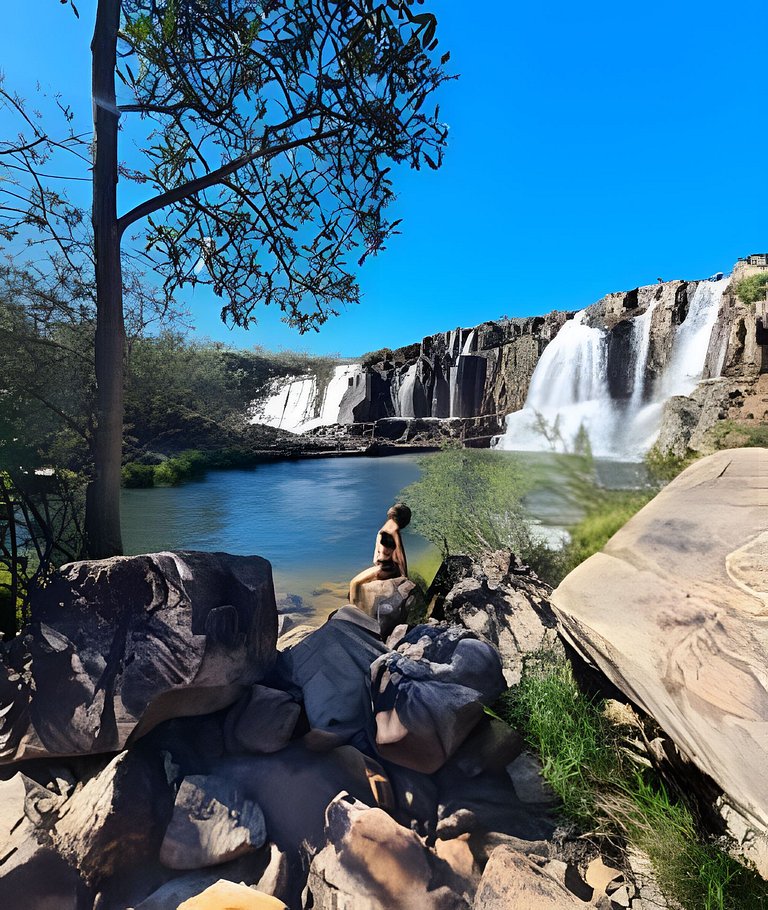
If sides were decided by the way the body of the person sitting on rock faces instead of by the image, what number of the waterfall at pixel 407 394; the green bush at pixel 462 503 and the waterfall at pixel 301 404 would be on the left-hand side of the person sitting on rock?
0

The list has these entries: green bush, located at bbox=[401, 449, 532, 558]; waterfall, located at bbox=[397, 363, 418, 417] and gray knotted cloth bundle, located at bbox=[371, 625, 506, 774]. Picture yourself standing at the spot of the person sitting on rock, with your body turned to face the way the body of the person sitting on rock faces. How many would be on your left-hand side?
1

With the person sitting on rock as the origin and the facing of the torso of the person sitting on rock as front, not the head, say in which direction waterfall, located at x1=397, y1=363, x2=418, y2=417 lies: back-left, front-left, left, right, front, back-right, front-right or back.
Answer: right

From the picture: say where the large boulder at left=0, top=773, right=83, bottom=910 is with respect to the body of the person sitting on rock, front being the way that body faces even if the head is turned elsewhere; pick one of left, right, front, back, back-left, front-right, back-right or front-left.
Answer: front-left

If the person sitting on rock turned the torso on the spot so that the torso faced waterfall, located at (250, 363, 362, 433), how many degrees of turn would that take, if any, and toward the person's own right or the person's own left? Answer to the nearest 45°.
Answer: approximately 45° to the person's own right

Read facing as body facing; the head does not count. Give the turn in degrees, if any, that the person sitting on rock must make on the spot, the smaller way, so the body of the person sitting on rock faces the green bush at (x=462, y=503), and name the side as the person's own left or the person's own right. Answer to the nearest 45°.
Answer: approximately 135° to the person's own right

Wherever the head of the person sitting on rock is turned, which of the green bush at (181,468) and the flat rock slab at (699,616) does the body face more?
the green bush

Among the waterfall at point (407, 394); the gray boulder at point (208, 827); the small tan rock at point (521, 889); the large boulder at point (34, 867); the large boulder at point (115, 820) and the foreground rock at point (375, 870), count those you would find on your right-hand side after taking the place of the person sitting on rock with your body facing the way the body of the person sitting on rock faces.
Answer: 1

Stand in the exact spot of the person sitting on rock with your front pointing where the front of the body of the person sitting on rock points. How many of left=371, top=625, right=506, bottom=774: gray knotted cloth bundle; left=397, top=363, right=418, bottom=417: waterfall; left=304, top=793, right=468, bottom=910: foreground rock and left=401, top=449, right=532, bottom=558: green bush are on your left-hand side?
2

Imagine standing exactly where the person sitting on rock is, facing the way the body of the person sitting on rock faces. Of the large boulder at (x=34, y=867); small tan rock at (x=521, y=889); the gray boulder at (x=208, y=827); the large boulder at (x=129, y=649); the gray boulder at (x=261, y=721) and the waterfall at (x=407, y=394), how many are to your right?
1

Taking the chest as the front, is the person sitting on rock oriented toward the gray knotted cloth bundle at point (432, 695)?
no

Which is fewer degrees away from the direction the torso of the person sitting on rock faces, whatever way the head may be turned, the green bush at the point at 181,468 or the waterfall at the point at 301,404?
the green bush

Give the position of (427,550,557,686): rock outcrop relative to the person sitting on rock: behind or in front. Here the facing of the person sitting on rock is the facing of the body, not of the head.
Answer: behind

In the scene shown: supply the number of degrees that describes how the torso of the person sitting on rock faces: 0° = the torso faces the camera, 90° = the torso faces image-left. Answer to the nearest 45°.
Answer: approximately 90°

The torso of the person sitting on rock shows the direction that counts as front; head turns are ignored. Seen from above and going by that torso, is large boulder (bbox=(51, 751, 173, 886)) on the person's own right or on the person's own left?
on the person's own left

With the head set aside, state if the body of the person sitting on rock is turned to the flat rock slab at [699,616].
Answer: no
